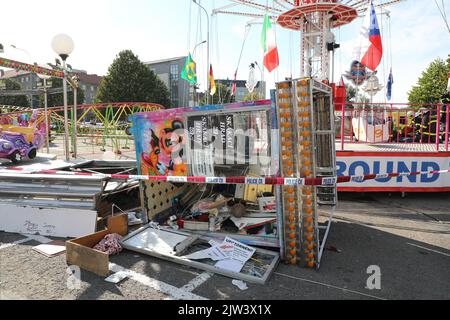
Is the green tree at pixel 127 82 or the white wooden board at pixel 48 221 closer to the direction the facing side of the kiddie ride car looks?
the white wooden board

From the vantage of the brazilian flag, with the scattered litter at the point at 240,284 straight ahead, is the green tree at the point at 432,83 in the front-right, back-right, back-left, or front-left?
back-left

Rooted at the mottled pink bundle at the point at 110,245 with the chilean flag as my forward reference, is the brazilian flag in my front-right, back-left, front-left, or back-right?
front-left

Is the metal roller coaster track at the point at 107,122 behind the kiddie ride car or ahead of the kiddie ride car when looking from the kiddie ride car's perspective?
behind

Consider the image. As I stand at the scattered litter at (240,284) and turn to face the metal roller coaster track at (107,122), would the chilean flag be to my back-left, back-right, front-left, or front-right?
front-right

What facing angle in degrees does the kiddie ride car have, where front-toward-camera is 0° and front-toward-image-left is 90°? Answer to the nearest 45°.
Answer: approximately 45°

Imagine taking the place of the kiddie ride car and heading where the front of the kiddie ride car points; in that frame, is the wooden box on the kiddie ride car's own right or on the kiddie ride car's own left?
on the kiddie ride car's own left

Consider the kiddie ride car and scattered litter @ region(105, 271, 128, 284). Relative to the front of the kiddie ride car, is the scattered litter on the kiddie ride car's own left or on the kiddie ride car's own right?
on the kiddie ride car's own left

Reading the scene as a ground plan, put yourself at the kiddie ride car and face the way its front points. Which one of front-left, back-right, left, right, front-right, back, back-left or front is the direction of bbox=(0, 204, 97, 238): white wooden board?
front-left

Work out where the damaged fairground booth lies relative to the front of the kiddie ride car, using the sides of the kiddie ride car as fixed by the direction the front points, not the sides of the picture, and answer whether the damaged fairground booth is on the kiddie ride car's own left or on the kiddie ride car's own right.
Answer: on the kiddie ride car's own left

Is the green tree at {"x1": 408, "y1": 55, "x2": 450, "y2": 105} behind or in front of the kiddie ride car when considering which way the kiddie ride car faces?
behind

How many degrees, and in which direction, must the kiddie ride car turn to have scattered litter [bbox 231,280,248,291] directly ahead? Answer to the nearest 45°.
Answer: approximately 45° to its left

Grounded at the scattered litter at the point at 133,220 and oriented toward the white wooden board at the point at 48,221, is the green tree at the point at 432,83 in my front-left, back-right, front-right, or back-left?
back-right
